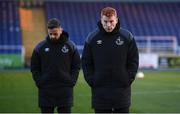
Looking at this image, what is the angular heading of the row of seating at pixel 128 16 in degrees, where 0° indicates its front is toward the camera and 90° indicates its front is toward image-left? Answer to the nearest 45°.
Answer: approximately 0°

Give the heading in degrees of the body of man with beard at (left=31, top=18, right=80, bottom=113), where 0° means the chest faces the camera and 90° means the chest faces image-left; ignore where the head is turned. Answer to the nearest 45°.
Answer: approximately 0°

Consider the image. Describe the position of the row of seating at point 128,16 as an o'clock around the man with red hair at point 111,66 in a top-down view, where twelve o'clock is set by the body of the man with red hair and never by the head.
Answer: The row of seating is roughly at 6 o'clock from the man with red hair.

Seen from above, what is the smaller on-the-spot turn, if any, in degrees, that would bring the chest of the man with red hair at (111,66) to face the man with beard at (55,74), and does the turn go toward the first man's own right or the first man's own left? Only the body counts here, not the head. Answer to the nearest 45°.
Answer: approximately 135° to the first man's own right
